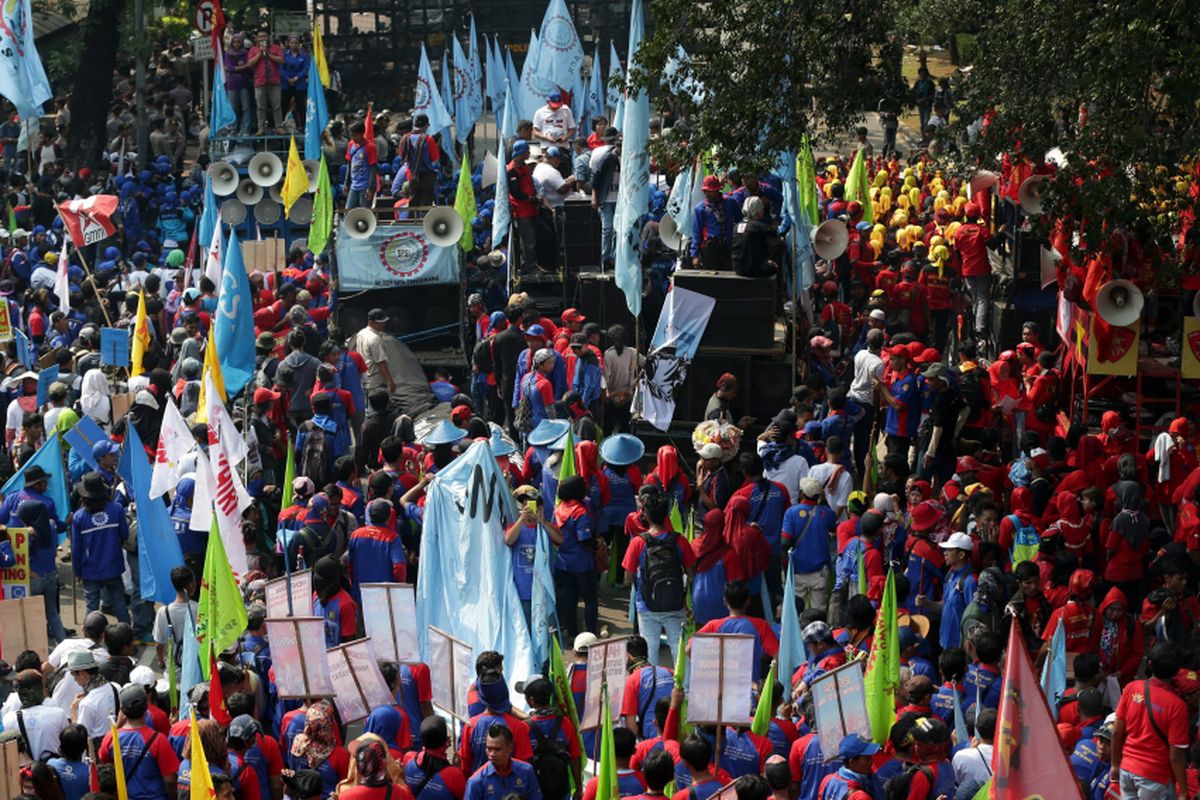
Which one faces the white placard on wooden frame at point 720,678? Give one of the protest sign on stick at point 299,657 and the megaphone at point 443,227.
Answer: the megaphone

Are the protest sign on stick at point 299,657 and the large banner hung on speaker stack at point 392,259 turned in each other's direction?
yes

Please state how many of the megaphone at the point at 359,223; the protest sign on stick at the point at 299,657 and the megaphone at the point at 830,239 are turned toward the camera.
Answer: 2

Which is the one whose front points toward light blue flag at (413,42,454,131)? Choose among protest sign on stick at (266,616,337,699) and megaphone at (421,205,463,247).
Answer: the protest sign on stick

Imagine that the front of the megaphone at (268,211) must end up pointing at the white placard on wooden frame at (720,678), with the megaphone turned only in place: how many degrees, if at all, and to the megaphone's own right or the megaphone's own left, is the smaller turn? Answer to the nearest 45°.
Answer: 0° — it already faces it

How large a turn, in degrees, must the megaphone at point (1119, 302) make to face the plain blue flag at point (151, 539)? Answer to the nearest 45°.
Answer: approximately 45° to its right
